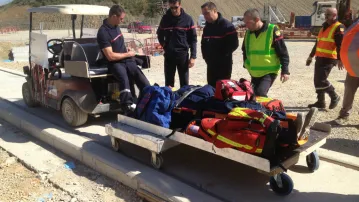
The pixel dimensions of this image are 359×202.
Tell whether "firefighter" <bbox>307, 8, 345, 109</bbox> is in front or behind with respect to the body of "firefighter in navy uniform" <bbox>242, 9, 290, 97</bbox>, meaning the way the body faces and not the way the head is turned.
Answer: behind

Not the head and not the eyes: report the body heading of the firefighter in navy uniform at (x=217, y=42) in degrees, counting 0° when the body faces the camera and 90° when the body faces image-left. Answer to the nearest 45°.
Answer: approximately 45°

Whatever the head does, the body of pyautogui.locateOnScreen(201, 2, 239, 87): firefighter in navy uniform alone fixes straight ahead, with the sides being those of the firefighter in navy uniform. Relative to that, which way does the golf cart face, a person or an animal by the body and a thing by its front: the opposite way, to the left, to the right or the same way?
to the right

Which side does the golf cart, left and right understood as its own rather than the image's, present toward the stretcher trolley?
back

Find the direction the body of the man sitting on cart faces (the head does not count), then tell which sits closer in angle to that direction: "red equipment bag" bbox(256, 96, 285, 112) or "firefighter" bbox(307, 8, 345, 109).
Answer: the red equipment bag

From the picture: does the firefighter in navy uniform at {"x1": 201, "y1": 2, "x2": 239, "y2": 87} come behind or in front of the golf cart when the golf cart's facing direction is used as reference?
behind

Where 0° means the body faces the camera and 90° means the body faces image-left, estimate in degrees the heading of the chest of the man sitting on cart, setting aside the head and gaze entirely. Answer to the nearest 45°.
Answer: approximately 315°

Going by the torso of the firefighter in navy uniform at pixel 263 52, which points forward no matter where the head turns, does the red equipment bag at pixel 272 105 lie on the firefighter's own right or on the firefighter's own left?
on the firefighter's own left

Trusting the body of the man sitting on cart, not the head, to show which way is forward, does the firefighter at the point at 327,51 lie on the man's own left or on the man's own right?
on the man's own left

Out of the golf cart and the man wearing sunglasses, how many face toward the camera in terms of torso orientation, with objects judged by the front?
1
